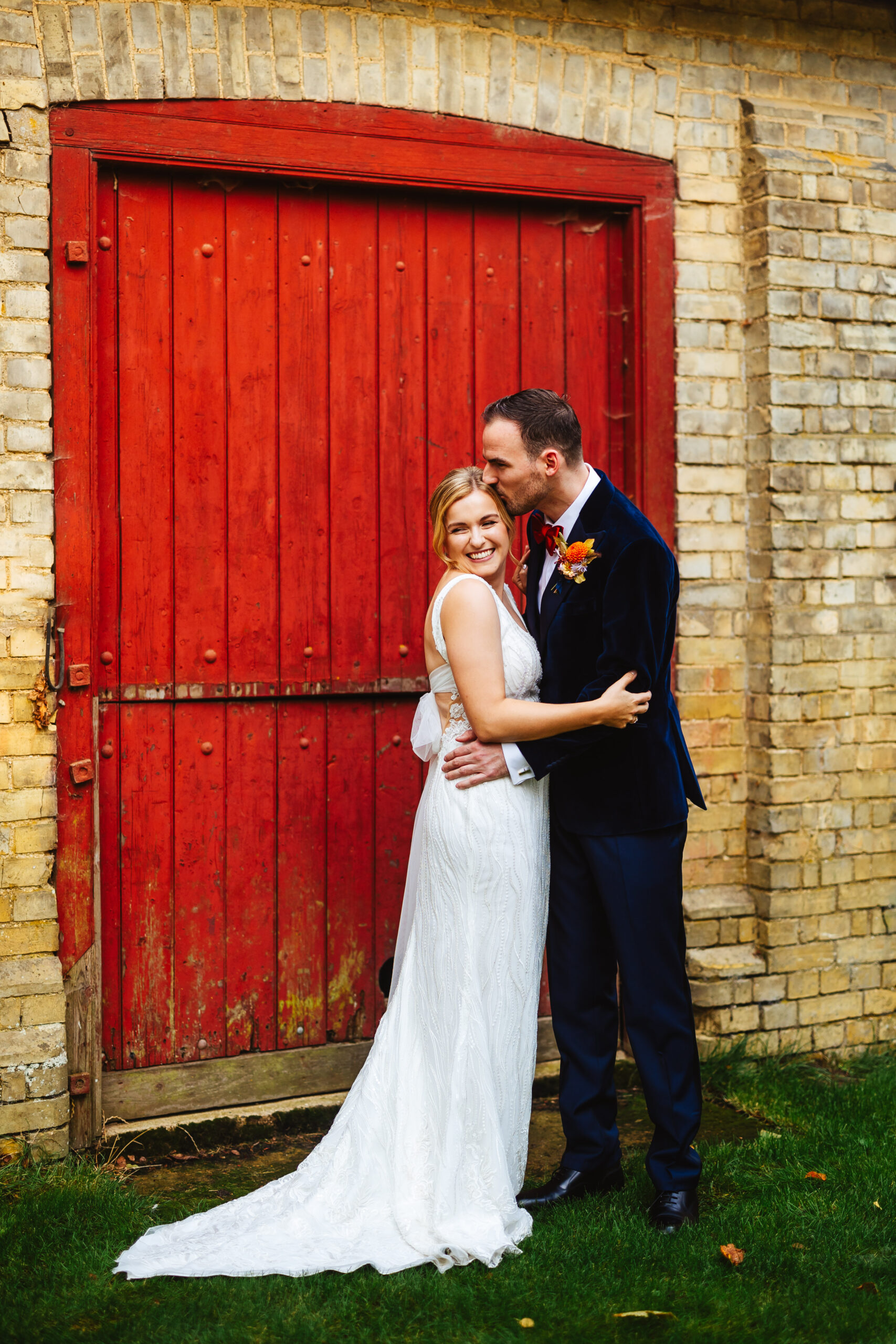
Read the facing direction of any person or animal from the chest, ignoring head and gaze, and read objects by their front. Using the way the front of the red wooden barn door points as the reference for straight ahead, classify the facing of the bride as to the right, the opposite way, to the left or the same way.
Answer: to the left

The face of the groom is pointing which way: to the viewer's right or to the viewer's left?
to the viewer's left

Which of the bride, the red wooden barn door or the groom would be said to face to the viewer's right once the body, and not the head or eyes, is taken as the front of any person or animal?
the bride

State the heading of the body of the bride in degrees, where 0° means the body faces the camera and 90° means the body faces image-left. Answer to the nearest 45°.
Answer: approximately 270°

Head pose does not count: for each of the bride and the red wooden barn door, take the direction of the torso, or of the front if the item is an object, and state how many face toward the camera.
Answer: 1

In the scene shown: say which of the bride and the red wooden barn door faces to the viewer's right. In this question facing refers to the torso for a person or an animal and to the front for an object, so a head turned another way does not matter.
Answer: the bride

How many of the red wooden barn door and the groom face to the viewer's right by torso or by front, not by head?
0
